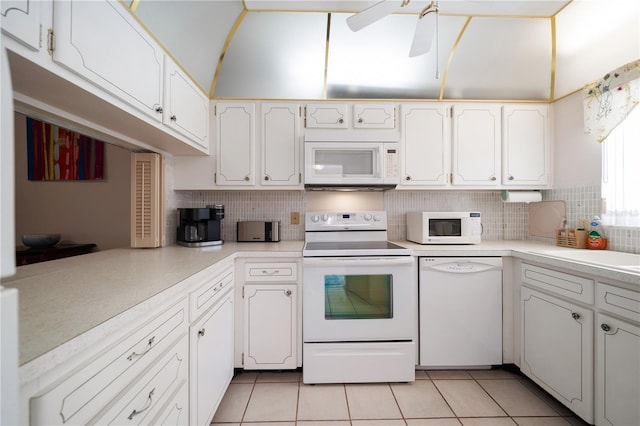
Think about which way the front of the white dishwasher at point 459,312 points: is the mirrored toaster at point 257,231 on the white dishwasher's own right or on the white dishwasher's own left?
on the white dishwasher's own right

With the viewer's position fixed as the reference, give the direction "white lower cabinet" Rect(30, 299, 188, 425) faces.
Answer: facing the viewer and to the right of the viewer

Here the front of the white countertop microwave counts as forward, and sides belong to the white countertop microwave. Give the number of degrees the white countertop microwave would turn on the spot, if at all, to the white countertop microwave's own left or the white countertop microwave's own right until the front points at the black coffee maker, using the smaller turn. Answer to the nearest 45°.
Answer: approximately 45° to the white countertop microwave's own right

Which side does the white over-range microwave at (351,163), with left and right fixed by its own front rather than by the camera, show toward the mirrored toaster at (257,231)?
right

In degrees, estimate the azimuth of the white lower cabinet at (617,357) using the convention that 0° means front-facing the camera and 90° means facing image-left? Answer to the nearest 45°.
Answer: approximately 45°

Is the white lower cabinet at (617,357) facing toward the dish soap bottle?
no

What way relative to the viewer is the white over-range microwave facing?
toward the camera

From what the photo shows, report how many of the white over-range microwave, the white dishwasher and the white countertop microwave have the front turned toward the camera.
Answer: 3

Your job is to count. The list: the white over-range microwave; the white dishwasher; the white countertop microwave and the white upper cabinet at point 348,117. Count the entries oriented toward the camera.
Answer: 4

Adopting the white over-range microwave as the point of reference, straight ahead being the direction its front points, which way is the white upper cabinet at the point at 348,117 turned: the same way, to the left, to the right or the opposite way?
the same way

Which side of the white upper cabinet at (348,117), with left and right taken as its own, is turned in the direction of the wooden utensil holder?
left

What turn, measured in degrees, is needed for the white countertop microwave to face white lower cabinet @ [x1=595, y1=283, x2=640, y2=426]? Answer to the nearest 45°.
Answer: approximately 45° to its left

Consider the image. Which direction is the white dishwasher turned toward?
toward the camera

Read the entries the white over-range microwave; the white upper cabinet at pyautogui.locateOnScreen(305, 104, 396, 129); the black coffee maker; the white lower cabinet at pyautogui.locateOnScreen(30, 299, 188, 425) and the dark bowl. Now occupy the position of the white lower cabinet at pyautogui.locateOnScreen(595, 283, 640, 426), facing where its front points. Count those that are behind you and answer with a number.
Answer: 0
